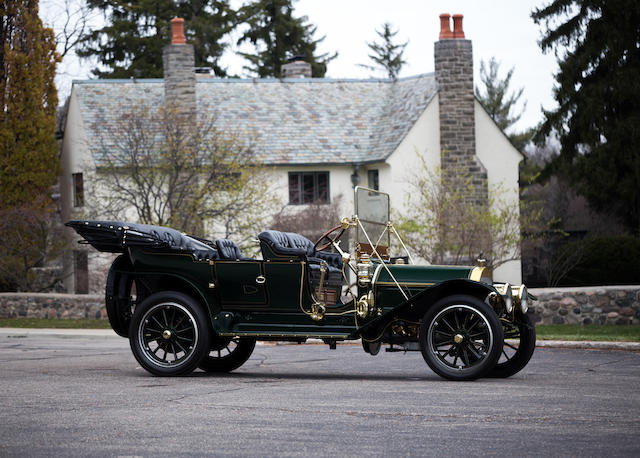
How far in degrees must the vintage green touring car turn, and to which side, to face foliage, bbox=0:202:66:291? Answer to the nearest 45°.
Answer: approximately 135° to its left

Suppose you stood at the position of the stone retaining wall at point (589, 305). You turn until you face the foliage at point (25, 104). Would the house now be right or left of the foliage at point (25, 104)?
right

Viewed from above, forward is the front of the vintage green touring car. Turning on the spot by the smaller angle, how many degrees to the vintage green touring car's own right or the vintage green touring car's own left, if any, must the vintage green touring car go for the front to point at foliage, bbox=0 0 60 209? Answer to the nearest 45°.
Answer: approximately 135° to the vintage green touring car's own left

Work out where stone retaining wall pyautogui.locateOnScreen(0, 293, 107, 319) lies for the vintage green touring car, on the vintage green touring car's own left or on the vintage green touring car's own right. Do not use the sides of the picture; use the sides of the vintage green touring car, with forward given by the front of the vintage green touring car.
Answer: on the vintage green touring car's own left

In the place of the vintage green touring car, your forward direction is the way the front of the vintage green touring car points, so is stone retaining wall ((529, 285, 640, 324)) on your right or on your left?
on your left

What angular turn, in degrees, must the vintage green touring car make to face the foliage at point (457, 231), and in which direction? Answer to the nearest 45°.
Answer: approximately 90° to its left

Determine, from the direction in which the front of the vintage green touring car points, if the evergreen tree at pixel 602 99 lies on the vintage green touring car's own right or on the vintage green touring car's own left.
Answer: on the vintage green touring car's own left

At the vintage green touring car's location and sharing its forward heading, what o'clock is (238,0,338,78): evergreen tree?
The evergreen tree is roughly at 9 o'clock from the vintage green touring car.

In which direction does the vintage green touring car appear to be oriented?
to the viewer's right

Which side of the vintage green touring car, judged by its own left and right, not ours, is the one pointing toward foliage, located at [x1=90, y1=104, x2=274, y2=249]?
left

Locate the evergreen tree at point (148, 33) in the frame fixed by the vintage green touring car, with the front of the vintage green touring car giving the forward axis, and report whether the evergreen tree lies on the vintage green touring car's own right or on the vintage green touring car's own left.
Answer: on the vintage green touring car's own left
